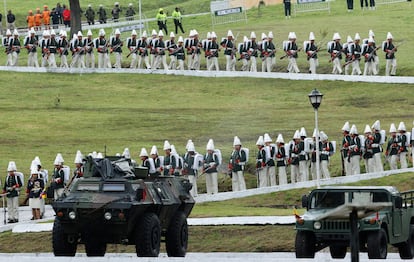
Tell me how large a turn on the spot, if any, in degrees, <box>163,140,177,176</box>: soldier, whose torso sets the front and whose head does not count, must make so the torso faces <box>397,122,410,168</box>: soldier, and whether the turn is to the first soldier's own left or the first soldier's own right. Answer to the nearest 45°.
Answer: approximately 135° to the first soldier's own left

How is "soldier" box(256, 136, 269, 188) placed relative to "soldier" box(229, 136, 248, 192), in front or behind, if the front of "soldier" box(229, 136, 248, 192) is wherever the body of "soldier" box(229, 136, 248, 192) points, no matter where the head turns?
behind

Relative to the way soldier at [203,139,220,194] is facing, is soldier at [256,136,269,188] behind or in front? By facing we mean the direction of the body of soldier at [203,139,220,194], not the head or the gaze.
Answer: behind

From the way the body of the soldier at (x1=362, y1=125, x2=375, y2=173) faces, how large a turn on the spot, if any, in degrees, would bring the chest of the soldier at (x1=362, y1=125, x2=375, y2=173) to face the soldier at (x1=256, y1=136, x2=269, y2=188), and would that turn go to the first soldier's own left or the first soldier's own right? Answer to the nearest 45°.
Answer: approximately 45° to the first soldier's own right

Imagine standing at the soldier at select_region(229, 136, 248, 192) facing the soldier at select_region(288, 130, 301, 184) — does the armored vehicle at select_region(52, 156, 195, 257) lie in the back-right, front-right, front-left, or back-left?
back-right

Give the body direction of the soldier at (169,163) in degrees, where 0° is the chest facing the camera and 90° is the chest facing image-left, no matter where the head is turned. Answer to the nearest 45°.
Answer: approximately 45°

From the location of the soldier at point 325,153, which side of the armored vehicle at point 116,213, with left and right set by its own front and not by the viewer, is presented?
back

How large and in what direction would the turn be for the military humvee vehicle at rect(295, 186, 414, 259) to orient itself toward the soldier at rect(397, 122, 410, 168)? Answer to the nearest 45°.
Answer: approximately 135° to its right

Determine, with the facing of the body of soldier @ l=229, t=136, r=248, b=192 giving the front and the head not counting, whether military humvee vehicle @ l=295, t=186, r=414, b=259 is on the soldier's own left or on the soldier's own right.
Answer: on the soldier's own left
